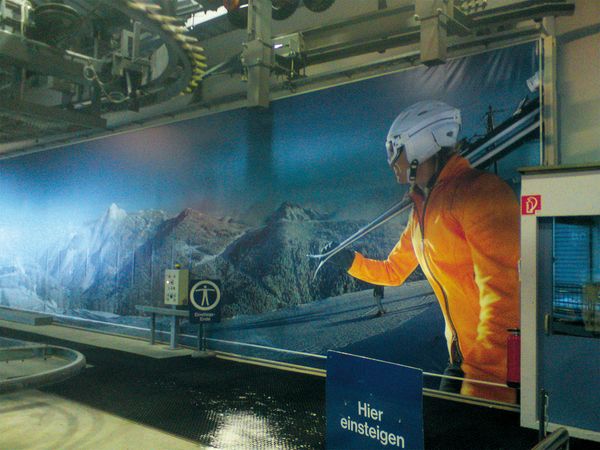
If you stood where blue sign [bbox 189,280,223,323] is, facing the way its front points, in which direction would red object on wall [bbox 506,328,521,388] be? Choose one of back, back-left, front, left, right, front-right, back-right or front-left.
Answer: front-left

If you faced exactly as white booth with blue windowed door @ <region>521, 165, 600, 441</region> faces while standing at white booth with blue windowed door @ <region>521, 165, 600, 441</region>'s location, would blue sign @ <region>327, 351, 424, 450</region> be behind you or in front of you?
in front

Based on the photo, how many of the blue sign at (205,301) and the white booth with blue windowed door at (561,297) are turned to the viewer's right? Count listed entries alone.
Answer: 0

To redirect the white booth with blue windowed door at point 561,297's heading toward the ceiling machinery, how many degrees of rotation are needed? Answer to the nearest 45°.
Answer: approximately 45° to its right

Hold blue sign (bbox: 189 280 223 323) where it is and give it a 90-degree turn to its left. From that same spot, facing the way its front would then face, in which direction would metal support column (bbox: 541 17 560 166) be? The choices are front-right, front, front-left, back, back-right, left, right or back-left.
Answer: front-right

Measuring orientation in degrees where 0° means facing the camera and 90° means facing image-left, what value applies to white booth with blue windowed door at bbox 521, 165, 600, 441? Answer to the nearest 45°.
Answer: approximately 45°
